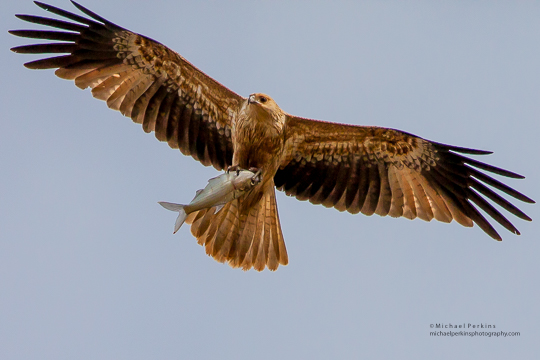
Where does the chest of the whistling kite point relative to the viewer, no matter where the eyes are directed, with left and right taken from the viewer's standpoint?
facing the viewer
